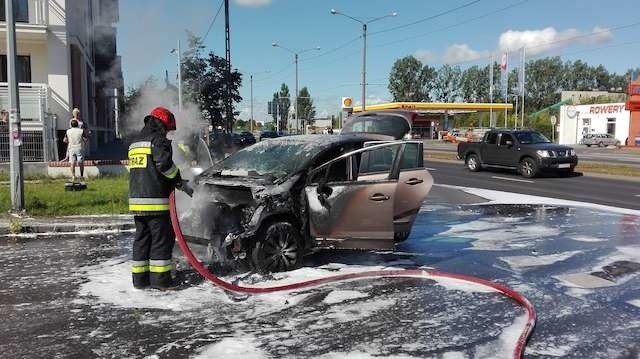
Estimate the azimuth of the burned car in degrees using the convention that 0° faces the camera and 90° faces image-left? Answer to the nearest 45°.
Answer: approximately 45°

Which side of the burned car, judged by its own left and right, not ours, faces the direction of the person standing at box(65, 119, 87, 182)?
right

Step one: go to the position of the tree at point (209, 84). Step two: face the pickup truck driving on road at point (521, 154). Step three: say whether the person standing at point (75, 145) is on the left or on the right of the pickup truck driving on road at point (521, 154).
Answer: right

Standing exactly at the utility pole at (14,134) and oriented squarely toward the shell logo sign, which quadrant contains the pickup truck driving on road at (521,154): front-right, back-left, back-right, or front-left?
front-right

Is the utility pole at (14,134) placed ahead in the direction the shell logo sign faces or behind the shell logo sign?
ahead

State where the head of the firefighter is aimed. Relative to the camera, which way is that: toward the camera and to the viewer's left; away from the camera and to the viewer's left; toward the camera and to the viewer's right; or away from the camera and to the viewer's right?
away from the camera and to the viewer's right

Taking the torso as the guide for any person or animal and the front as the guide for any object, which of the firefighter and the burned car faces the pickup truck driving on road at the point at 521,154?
the firefighter

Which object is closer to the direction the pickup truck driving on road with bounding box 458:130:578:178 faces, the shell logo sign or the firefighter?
the firefighter

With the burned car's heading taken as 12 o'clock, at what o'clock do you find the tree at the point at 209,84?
The tree is roughly at 4 o'clock from the burned car.

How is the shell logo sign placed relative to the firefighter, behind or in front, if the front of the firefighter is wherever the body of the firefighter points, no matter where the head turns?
in front

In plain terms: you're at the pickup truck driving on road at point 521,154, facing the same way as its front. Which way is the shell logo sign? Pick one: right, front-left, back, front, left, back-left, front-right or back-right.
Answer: back

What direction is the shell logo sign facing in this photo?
toward the camera

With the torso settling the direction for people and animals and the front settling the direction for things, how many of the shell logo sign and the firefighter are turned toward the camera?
1

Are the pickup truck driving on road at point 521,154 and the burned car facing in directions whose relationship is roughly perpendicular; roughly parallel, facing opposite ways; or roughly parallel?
roughly perpendicular

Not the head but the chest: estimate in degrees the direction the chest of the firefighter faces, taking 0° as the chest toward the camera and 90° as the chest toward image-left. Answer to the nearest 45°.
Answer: approximately 225°

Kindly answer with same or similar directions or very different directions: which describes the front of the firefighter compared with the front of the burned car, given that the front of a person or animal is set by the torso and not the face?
very different directions

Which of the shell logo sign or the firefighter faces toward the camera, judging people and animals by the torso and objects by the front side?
the shell logo sign

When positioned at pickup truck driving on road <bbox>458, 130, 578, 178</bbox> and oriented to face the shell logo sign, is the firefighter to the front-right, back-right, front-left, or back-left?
back-left

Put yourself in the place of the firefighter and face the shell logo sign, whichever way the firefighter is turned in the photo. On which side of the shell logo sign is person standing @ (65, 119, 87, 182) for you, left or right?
left
